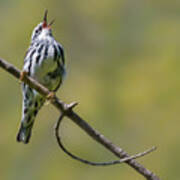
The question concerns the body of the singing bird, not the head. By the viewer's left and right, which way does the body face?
facing the viewer and to the right of the viewer
